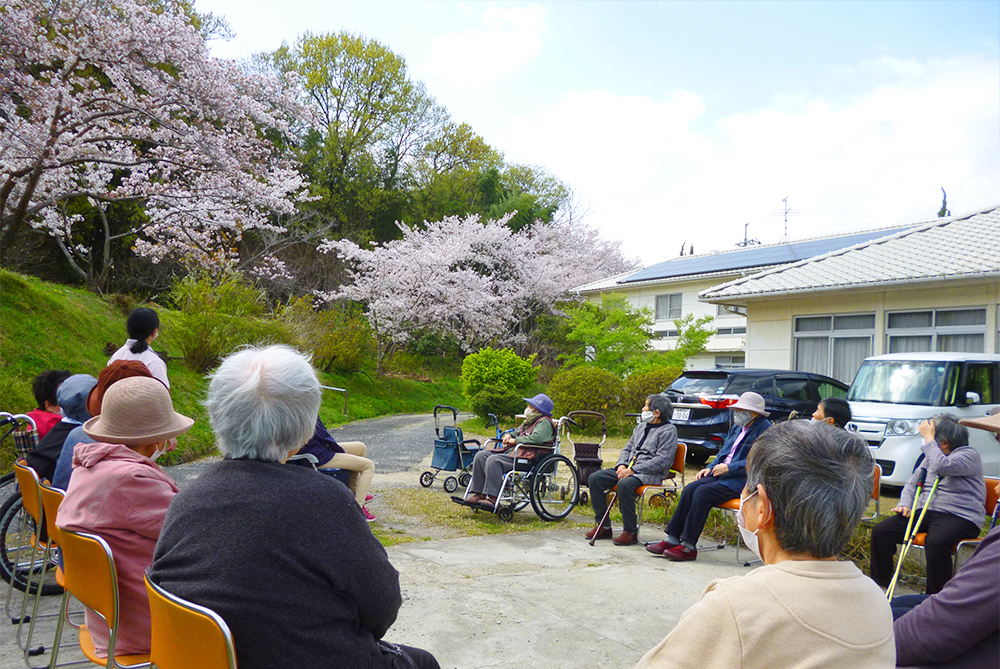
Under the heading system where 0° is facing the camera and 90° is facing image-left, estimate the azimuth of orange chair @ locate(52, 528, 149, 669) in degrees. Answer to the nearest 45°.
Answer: approximately 225°

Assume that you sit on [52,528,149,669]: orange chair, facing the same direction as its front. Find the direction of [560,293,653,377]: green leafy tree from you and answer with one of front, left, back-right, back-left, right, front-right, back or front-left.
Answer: front

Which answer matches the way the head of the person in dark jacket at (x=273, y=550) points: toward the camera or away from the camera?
away from the camera

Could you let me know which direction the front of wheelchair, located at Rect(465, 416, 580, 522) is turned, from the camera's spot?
facing the viewer and to the left of the viewer

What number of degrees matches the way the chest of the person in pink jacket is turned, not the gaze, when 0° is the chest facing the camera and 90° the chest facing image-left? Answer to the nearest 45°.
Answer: approximately 225°

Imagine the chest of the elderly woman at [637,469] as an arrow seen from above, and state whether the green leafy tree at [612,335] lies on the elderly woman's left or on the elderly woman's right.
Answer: on the elderly woman's right

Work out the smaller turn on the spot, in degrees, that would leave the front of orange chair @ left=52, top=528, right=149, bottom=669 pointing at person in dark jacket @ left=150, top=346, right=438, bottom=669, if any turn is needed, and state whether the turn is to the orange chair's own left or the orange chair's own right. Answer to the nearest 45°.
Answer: approximately 90° to the orange chair's own right

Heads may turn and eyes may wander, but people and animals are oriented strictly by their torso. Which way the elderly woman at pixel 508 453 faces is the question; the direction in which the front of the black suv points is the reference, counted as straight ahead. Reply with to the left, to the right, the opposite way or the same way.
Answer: the opposite way

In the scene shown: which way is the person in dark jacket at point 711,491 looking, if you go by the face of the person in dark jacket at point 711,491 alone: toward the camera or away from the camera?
toward the camera

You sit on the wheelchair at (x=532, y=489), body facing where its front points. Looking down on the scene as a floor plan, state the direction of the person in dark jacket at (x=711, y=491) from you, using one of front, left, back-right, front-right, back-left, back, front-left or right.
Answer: left

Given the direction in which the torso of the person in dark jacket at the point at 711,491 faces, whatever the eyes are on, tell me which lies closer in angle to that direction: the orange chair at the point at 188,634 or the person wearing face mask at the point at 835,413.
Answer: the orange chair

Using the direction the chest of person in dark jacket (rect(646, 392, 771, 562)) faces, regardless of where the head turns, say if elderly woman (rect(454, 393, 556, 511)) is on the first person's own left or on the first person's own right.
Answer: on the first person's own right
